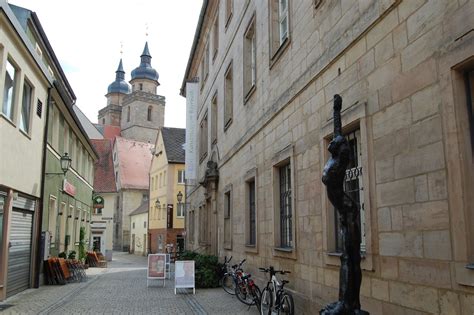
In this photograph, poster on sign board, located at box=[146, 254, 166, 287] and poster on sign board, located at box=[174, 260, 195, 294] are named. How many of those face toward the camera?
2

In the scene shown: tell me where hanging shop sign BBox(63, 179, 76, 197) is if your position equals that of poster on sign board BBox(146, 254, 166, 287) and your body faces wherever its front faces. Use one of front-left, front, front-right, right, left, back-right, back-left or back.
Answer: back-right

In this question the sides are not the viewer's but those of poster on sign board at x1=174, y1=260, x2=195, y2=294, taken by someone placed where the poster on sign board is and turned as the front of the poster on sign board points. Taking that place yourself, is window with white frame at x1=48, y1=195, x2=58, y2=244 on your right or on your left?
on your right

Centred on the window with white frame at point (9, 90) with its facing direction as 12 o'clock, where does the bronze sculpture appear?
The bronze sculpture is roughly at 1 o'clock from the window with white frame.

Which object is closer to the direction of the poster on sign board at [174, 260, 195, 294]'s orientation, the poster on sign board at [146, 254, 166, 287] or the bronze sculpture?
the bronze sculpture

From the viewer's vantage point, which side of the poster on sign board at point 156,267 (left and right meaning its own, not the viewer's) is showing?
front

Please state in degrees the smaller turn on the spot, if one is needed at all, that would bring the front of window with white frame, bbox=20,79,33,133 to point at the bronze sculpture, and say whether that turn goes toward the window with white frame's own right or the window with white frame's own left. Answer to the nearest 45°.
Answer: approximately 45° to the window with white frame's own right

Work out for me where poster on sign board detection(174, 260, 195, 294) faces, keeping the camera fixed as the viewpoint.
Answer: facing the viewer

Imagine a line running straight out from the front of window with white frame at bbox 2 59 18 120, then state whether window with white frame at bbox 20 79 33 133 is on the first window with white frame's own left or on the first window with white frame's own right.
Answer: on the first window with white frame's own left

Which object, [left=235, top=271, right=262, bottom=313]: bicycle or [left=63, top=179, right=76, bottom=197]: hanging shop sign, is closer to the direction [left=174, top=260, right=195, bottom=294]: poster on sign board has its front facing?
the bicycle

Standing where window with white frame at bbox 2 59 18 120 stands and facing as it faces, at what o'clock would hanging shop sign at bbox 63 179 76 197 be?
The hanging shop sign is roughly at 8 o'clock from the window with white frame.

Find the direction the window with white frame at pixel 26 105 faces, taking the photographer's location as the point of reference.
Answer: facing the viewer and to the right of the viewer

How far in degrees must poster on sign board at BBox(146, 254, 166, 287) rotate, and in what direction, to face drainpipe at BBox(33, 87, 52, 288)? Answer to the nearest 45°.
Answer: approximately 90° to its right
